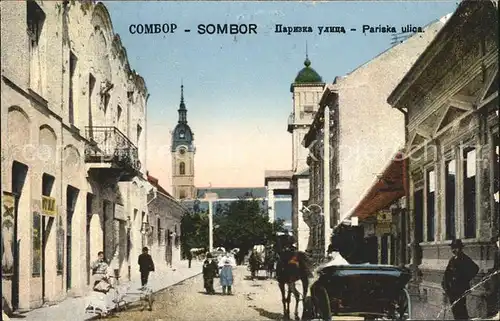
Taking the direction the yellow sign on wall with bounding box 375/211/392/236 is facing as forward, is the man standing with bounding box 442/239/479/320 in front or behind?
in front

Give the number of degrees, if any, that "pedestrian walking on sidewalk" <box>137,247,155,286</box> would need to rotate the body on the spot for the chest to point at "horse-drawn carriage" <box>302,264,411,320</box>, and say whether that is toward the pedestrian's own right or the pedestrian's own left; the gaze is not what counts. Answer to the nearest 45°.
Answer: approximately 135° to the pedestrian's own right
